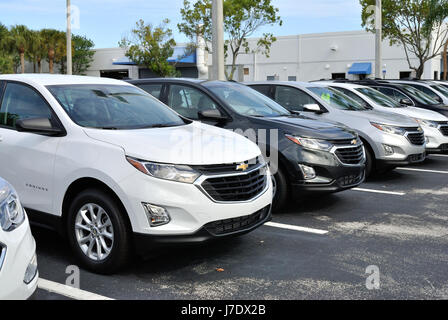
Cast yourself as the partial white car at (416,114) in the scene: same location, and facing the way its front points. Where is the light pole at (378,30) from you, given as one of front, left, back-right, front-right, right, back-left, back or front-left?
back-left

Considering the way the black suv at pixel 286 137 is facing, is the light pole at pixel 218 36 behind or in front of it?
behind

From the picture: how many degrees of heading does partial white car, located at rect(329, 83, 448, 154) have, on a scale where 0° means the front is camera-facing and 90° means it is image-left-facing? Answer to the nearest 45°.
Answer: approximately 315°

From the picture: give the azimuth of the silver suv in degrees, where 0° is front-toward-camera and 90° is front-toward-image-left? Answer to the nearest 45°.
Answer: approximately 315°

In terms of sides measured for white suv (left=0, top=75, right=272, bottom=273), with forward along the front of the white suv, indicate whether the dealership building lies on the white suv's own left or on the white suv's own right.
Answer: on the white suv's own left

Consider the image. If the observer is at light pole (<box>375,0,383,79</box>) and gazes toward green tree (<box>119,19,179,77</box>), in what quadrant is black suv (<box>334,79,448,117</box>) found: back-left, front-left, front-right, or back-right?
back-left

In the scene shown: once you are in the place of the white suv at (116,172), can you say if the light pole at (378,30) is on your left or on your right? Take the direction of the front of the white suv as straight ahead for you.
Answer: on your left
